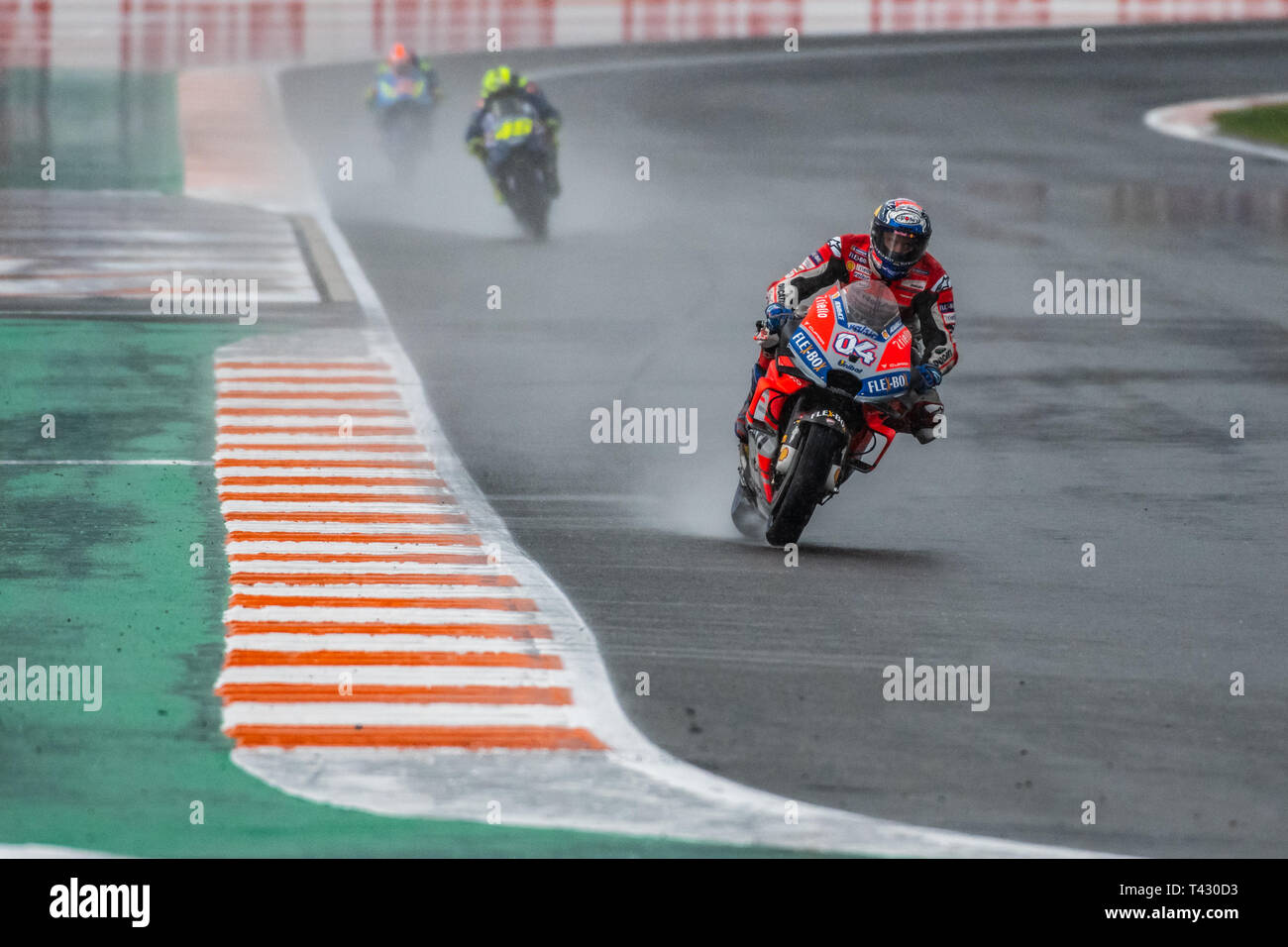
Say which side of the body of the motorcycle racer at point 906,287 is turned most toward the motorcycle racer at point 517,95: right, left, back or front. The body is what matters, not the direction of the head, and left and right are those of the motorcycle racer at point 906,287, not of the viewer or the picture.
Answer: back

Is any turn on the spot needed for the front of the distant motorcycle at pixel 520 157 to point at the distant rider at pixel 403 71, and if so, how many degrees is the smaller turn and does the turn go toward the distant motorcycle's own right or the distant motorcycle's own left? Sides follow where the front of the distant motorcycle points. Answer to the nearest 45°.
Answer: approximately 180°

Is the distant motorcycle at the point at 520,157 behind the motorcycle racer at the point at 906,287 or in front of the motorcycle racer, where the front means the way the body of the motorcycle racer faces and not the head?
behind

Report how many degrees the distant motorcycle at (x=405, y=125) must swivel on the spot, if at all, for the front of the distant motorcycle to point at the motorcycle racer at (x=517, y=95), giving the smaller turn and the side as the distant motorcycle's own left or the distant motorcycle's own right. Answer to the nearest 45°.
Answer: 0° — it already faces them
